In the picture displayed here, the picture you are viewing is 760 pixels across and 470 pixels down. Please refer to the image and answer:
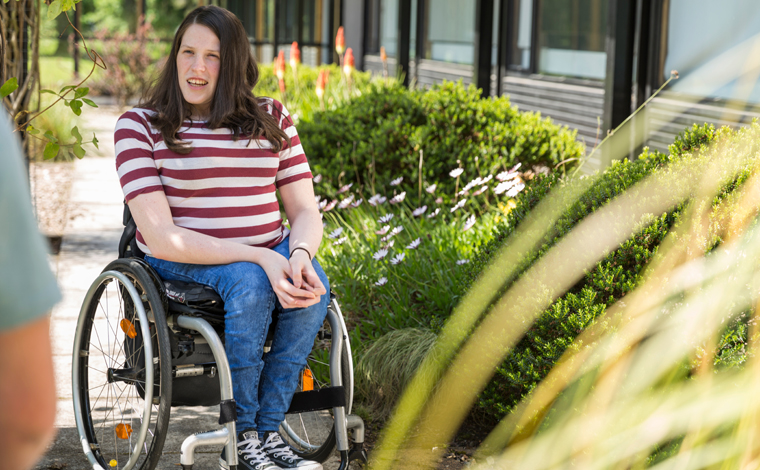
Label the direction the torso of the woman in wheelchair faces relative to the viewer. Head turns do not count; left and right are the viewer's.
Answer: facing the viewer and to the right of the viewer

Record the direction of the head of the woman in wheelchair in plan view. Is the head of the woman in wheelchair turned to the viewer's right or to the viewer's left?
to the viewer's left

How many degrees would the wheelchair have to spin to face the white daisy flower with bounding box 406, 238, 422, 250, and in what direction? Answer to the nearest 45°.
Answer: approximately 90° to its left

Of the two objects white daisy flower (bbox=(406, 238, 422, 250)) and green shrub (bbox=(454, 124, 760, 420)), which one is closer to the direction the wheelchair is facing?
the green shrub
